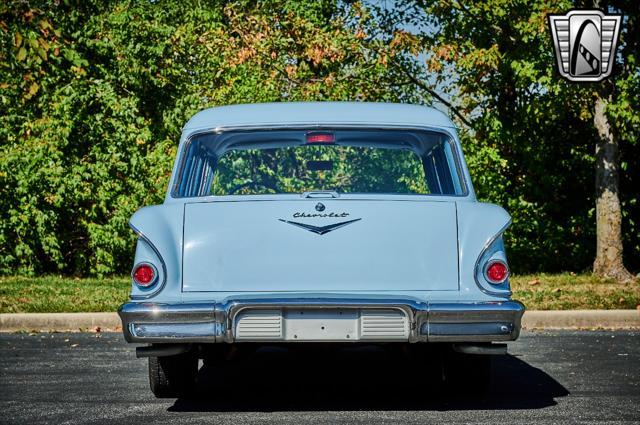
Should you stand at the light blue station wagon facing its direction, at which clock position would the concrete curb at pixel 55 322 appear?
The concrete curb is roughly at 11 o'clock from the light blue station wagon.

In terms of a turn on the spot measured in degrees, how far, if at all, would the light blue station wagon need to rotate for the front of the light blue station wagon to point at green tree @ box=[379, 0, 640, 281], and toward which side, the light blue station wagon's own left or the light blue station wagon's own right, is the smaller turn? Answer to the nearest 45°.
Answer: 0° — it already faces it

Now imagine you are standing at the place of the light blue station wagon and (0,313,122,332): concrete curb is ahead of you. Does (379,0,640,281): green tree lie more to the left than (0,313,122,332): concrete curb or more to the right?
right

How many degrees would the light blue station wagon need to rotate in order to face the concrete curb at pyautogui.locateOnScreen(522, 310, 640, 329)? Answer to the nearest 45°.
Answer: approximately 45° to its right

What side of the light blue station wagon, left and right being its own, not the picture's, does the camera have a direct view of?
back
